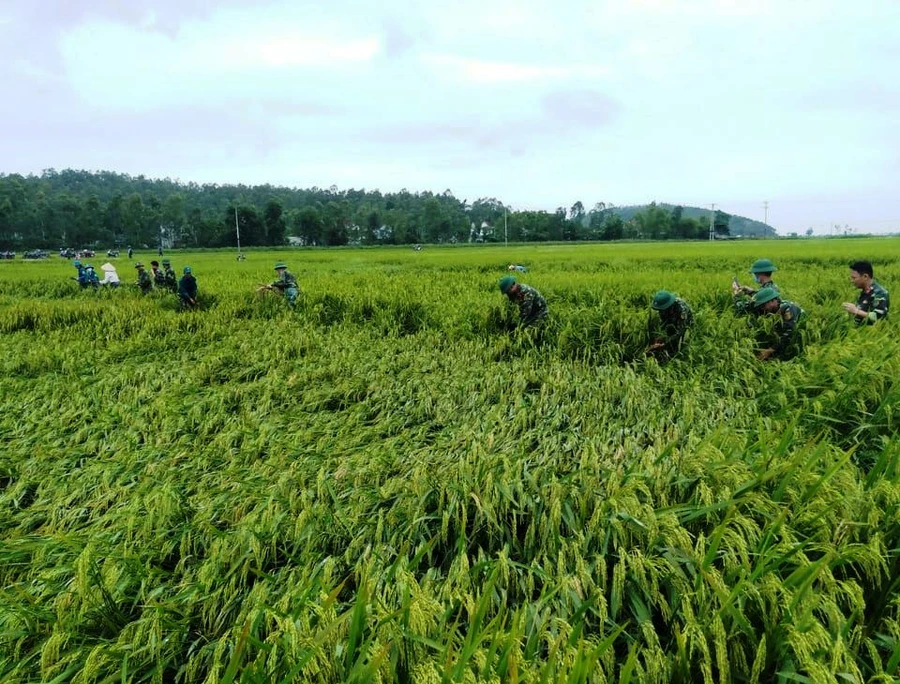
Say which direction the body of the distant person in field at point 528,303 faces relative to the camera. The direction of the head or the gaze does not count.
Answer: to the viewer's left

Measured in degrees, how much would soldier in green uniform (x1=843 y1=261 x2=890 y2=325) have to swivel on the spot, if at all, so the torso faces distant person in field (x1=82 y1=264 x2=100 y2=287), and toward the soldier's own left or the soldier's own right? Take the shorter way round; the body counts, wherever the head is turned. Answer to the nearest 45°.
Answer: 0° — they already face them

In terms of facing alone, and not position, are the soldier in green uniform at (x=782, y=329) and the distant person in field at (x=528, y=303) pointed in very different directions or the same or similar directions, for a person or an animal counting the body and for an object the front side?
same or similar directions

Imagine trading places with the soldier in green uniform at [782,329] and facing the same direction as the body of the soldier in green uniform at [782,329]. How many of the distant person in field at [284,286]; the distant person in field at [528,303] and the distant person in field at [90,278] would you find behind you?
0

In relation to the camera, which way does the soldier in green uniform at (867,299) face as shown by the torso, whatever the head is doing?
to the viewer's left

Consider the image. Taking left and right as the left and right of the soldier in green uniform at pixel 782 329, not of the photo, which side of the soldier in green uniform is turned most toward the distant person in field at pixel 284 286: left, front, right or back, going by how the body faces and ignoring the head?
front

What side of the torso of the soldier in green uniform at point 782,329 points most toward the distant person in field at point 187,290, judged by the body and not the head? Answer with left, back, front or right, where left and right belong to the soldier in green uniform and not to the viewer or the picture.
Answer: front

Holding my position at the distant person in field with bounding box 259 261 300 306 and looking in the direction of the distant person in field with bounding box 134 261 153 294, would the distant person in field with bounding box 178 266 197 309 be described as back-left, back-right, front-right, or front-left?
front-left

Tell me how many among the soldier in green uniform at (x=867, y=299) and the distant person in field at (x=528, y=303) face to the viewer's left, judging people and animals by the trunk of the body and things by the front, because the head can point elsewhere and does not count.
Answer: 2

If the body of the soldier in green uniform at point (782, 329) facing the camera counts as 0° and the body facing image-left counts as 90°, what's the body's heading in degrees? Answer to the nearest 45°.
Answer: approximately 90°
